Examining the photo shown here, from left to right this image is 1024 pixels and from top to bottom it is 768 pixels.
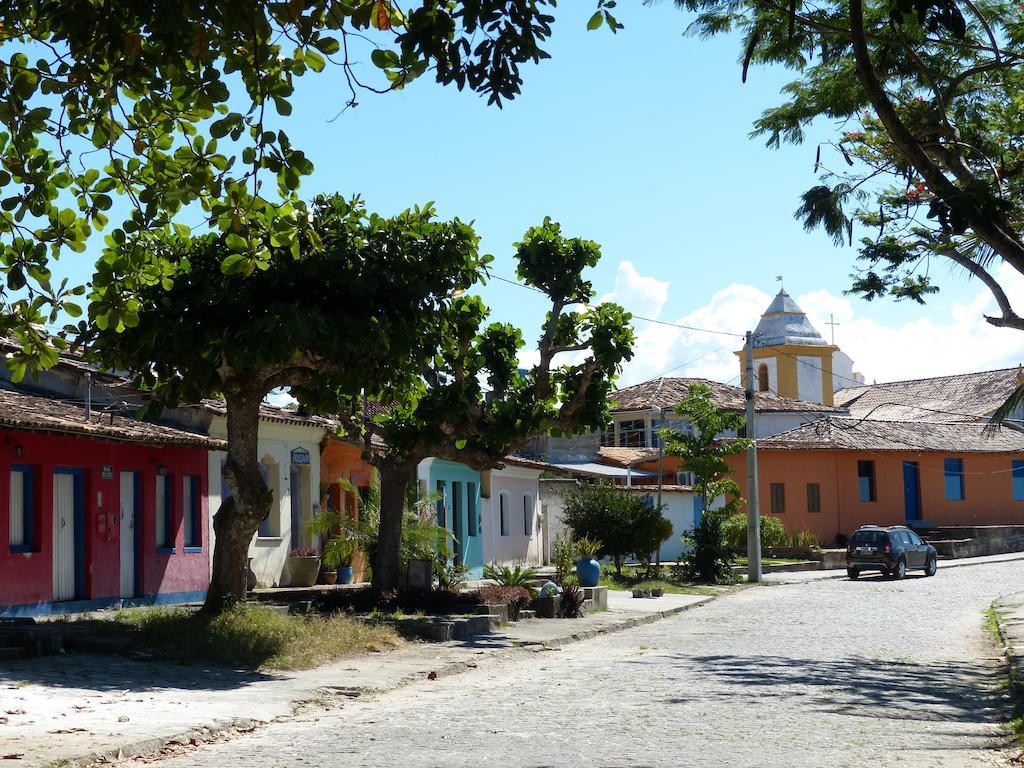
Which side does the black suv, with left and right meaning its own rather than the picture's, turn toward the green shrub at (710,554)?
back

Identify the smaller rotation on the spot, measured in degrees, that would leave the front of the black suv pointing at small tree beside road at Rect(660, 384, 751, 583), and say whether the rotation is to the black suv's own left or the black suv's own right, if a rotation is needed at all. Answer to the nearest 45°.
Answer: approximately 180°

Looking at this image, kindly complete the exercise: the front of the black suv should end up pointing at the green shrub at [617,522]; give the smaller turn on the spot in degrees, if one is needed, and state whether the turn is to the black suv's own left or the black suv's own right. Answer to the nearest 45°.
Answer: approximately 180°

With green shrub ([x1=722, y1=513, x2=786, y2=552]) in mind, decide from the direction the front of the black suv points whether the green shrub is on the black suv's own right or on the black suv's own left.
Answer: on the black suv's own left

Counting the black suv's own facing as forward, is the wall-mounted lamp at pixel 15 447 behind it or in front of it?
behind

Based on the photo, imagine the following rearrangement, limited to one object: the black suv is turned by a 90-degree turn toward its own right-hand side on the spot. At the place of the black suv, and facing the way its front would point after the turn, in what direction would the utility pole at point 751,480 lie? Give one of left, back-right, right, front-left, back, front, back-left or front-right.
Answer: right

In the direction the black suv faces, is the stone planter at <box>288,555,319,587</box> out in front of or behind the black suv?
behind

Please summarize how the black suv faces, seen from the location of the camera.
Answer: facing away from the viewer and to the right of the viewer

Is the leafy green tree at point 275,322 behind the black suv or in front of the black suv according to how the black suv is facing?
behind

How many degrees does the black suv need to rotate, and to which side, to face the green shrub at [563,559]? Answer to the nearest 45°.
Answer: approximately 180°
